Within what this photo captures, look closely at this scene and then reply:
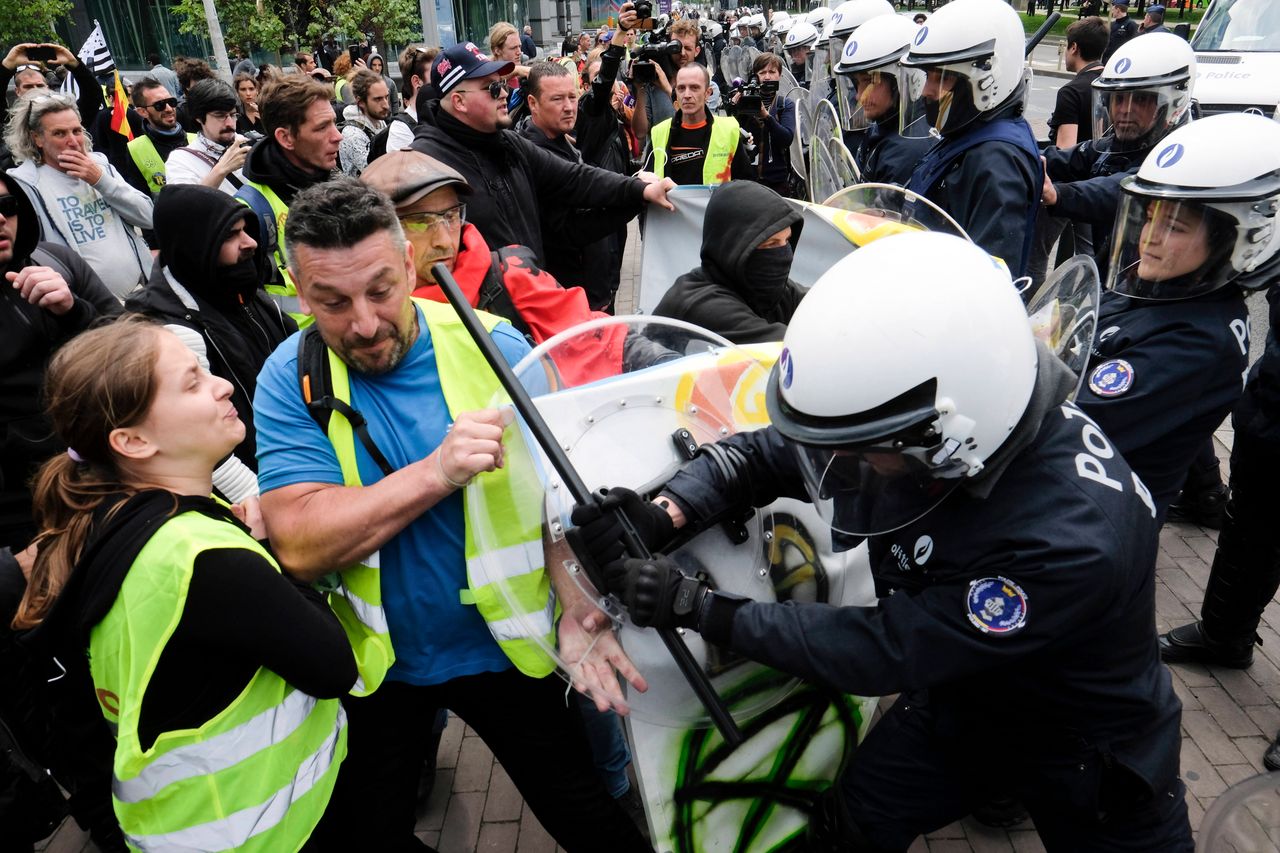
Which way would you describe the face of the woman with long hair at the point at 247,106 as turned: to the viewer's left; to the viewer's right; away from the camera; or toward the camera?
toward the camera

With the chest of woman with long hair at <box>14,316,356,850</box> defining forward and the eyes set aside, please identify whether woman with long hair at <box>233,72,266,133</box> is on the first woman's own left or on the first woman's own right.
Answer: on the first woman's own left

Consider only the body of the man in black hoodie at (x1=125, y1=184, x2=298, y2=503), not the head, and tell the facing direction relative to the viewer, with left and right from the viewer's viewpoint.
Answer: facing the viewer and to the right of the viewer

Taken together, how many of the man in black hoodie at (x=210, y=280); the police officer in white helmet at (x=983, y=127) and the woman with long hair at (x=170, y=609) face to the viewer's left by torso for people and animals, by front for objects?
1

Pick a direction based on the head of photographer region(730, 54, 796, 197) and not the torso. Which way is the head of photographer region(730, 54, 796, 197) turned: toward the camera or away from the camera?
toward the camera

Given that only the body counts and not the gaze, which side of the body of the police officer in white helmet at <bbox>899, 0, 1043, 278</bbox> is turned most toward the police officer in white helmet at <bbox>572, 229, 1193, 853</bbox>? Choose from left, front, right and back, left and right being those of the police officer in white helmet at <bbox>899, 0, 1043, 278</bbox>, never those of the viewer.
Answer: left

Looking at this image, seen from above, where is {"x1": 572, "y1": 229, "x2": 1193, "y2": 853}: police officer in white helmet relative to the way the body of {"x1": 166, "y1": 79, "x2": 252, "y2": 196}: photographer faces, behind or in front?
in front

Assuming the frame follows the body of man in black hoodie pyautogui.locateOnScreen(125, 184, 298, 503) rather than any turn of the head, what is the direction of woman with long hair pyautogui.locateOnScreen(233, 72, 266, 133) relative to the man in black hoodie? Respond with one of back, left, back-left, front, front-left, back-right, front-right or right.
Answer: back-left

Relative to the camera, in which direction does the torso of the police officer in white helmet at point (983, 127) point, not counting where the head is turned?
to the viewer's left

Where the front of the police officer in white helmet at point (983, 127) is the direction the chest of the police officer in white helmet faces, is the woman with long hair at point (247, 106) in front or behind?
in front

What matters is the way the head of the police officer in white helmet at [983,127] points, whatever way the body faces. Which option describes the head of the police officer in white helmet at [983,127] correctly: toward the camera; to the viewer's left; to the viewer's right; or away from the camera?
to the viewer's left

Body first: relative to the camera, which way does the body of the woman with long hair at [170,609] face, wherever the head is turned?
to the viewer's right

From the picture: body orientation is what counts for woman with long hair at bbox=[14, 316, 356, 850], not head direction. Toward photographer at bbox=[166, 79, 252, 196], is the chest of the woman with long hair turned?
no

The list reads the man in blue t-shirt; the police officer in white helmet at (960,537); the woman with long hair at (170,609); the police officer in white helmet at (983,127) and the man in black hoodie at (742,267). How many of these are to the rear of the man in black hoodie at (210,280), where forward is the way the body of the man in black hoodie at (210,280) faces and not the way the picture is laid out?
0
